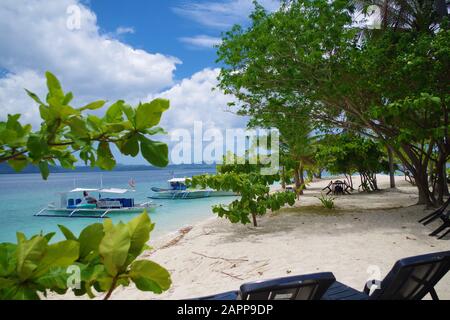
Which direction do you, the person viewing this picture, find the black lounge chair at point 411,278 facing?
facing away from the viewer and to the left of the viewer

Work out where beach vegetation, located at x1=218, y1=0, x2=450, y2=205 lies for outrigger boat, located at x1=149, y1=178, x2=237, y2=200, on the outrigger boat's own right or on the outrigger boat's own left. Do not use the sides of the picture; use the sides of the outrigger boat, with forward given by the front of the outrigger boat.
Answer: on the outrigger boat's own right

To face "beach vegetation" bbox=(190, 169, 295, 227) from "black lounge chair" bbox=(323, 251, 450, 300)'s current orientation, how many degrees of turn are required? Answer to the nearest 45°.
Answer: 0° — it already faces it

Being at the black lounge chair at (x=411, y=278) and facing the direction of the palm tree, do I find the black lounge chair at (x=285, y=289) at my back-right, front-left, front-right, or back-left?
back-left

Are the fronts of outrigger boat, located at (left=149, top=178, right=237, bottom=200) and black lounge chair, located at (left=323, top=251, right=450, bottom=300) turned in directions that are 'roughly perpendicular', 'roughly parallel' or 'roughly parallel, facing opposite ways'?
roughly perpendicular
